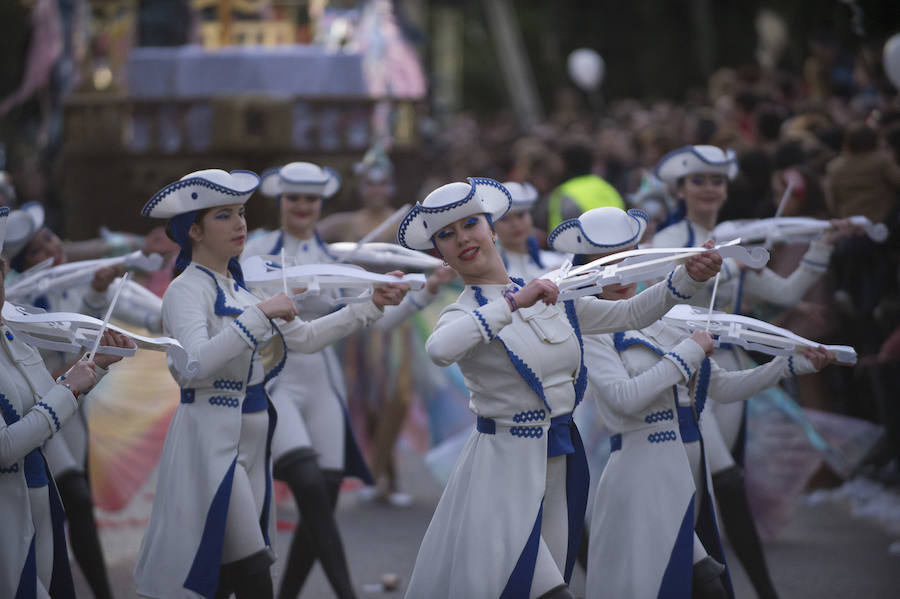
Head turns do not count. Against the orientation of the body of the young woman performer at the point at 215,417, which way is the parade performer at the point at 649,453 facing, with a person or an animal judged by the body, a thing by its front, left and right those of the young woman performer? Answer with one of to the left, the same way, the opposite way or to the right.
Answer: the same way

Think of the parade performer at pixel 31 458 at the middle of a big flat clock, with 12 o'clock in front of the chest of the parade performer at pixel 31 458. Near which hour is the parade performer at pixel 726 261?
the parade performer at pixel 726 261 is roughly at 10 o'clock from the parade performer at pixel 31 458.

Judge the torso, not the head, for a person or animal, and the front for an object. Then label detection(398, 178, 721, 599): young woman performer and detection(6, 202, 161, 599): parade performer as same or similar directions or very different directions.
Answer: same or similar directions

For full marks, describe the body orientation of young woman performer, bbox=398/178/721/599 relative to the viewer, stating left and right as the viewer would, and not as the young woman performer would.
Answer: facing the viewer and to the right of the viewer

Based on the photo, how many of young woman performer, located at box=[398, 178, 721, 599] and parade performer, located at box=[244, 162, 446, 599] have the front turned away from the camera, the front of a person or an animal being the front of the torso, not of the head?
0

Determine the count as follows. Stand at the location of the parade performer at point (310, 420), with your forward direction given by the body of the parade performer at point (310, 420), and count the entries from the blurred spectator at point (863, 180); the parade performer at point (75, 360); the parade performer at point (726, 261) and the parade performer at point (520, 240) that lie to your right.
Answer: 1

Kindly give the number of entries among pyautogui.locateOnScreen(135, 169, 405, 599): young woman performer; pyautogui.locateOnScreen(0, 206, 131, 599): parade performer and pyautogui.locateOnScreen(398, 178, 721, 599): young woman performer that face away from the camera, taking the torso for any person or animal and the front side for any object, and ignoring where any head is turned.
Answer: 0

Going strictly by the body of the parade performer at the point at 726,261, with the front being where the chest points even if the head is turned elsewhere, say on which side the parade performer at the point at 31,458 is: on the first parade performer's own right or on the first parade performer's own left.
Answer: on the first parade performer's own right

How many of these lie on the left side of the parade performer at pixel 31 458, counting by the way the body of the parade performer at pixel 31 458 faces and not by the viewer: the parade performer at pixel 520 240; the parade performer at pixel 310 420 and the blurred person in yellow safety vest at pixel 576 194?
3

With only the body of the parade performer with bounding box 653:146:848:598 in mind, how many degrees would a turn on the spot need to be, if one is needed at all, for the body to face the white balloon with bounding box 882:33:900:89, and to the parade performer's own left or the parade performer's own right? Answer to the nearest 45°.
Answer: approximately 135° to the parade performer's own left

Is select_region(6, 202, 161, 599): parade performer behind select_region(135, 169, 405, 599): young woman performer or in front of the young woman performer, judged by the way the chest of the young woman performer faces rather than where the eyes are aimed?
behind

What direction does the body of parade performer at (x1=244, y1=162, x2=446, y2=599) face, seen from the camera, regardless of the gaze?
toward the camera

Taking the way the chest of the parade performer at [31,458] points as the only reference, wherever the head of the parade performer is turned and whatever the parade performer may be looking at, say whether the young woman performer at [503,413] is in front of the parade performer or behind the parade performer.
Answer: in front

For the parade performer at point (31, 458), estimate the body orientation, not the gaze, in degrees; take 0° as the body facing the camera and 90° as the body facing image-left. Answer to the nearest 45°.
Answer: approximately 315°

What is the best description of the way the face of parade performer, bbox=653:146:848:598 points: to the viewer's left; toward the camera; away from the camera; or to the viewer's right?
toward the camera

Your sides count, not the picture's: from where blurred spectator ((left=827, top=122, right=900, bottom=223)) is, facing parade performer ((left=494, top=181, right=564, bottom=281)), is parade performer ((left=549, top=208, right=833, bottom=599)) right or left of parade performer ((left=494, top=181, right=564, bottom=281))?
left
